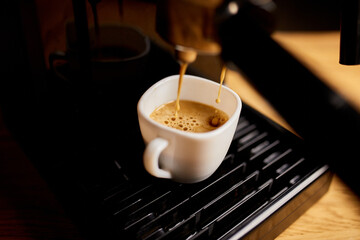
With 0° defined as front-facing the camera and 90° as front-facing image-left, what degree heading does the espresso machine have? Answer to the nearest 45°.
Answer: approximately 315°
